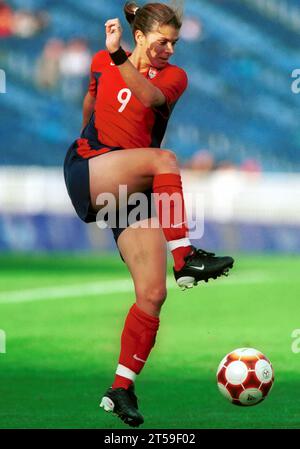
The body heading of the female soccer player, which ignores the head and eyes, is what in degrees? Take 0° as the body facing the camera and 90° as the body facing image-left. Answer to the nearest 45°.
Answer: approximately 315°
